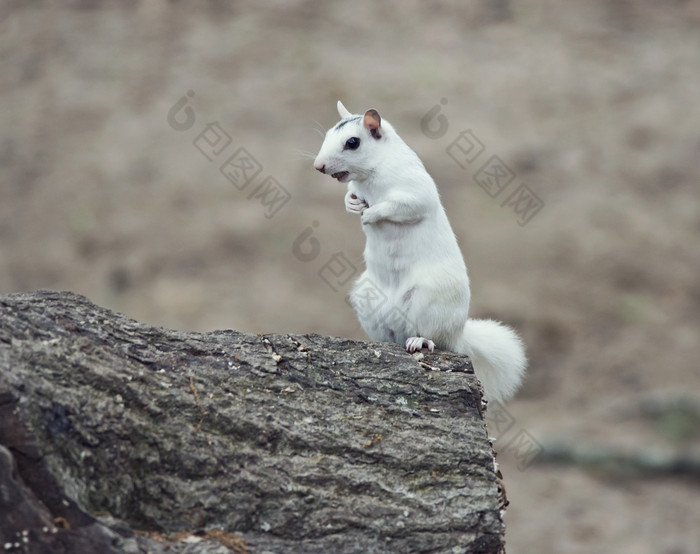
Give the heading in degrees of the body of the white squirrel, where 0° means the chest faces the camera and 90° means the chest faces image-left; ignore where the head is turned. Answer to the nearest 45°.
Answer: approximately 45°
